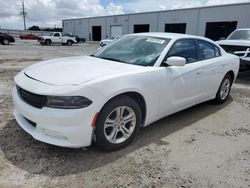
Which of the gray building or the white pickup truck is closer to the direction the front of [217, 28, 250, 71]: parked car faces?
the white pickup truck

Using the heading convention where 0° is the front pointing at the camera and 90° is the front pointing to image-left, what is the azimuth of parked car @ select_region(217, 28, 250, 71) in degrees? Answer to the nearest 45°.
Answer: approximately 45°

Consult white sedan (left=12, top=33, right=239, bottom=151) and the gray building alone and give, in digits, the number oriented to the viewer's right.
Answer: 0

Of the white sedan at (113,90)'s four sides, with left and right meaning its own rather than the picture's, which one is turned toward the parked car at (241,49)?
back

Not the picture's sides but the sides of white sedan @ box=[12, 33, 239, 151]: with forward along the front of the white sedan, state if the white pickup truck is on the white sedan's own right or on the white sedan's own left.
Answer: on the white sedan's own right

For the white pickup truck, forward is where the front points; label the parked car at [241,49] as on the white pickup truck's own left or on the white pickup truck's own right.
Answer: on the white pickup truck's own left

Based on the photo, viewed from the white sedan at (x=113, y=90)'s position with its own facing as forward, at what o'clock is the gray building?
The gray building is roughly at 5 o'clock from the white sedan.

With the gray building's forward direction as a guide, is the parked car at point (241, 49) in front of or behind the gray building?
in front

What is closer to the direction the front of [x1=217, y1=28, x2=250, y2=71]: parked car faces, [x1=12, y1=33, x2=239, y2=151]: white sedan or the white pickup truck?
the white sedan

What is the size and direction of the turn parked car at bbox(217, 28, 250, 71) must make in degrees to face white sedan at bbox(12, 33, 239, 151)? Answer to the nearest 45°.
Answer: approximately 45° to its left

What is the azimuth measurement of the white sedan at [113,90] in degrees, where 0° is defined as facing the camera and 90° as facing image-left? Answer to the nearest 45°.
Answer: approximately 45°

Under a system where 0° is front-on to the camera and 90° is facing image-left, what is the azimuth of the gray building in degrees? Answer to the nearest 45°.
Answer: approximately 45°

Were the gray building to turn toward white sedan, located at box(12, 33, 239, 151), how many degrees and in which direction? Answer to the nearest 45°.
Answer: approximately 45° to its left
